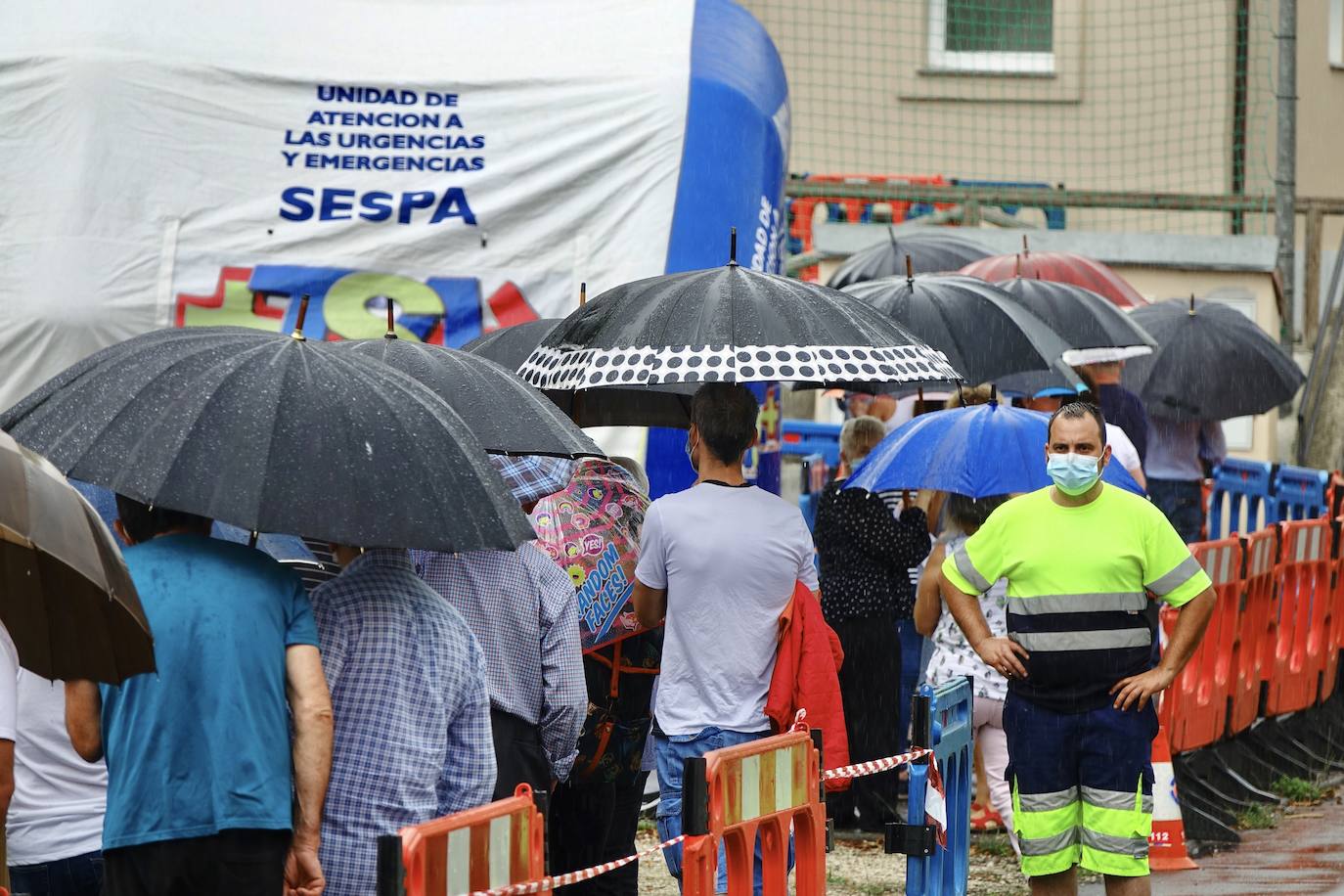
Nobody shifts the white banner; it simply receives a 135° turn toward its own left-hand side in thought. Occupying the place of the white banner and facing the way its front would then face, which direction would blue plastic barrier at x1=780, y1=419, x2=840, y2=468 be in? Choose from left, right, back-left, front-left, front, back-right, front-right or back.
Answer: front

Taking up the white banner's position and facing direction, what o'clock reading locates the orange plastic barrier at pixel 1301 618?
The orange plastic barrier is roughly at 9 o'clock from the white banner.

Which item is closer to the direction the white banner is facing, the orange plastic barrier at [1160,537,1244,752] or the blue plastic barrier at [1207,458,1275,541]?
the orange plastic barrier

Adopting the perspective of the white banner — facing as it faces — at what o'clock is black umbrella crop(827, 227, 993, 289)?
The black umbrella is roughly at 8 o'clock from the white banner.

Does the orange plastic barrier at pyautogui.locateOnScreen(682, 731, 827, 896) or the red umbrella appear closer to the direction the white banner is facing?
the orange plastic barrier

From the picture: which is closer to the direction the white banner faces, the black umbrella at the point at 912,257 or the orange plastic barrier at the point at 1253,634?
the orange plastic barrier

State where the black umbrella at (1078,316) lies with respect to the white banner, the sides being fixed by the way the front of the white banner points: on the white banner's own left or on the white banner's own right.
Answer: on the white banner's own left

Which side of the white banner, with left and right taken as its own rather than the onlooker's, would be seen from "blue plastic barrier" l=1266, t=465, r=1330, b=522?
left

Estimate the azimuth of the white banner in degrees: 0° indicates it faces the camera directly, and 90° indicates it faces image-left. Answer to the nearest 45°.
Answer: approximately 0°

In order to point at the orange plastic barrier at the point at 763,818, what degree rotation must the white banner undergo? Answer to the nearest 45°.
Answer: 0° — it already faces it

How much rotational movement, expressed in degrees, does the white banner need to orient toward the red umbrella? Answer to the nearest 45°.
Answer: approximately 90° to its left

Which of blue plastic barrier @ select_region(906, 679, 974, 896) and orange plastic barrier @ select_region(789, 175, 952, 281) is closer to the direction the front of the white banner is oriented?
the blue plastic barrier

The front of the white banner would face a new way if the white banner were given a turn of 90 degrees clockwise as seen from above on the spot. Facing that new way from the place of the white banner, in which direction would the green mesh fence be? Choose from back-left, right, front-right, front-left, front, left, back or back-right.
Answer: back-right

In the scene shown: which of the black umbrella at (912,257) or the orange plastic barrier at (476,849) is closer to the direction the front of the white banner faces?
the orange plastic barrier

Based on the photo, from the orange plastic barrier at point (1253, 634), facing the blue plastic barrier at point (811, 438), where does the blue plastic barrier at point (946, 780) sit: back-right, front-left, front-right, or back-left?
back-left
